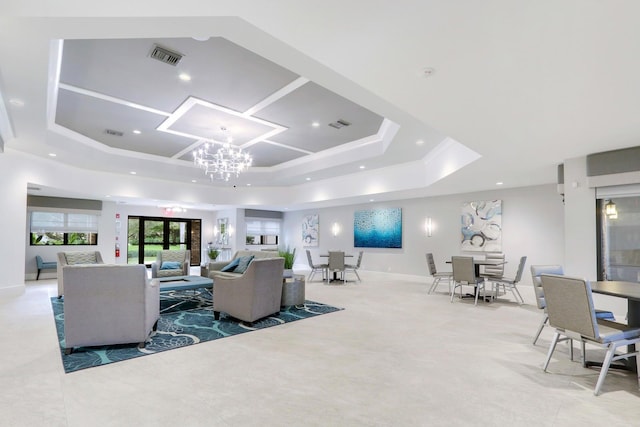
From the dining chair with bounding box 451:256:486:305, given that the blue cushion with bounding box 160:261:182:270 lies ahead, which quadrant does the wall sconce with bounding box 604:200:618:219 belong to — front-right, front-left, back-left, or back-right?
back-left

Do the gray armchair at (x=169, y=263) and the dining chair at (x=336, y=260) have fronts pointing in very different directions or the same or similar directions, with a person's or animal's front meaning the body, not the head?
very different directions

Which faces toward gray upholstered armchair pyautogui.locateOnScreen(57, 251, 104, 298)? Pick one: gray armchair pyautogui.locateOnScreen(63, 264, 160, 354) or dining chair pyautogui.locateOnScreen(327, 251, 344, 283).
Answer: the gray armchair

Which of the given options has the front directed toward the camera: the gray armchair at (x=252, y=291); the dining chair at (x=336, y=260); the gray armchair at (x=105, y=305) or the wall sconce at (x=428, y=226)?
the wall sconce

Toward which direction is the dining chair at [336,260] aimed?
away from the camera

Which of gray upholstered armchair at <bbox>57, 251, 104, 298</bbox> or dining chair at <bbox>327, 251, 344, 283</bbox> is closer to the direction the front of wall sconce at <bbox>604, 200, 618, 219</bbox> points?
the gray upholstered armchair

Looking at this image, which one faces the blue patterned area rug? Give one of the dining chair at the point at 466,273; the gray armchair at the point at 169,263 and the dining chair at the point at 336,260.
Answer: the gray armchair

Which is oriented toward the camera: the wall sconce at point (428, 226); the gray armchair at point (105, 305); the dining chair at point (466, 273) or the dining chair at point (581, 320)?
the wall sconce

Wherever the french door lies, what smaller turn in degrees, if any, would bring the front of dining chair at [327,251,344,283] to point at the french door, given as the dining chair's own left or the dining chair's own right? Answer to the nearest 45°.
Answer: approximately 45° to the dining chair's own left

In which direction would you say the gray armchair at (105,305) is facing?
away from the camera

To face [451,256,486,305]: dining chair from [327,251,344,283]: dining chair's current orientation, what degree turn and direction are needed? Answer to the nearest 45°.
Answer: approximately 135° to its right

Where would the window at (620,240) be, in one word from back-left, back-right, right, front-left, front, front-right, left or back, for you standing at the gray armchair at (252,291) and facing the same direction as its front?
back-right

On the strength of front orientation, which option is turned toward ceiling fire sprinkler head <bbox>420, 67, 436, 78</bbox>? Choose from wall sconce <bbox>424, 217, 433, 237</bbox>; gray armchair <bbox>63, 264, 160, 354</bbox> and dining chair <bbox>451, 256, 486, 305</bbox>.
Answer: the wall sconce

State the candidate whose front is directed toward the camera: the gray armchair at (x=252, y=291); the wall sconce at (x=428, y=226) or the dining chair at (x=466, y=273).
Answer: the wall sconce
